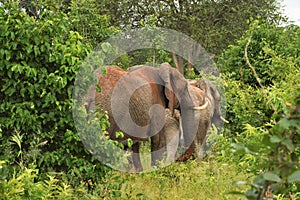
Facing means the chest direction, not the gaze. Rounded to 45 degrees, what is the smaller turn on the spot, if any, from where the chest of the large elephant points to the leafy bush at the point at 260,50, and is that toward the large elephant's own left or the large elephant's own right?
approximately 45° to the large elephant's own left

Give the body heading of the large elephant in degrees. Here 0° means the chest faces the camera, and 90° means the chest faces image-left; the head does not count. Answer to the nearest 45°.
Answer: approximately 270°

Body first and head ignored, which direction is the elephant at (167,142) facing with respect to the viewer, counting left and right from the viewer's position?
facing to the right of the viewer

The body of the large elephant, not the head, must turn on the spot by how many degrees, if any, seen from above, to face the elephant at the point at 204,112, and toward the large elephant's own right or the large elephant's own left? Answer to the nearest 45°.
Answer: approximately 45° to the large elephant's own left

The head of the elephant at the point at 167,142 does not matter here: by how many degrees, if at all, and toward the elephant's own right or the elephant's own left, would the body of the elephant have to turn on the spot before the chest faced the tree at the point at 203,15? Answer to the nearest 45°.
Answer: approximately 90° to the elephant's own left

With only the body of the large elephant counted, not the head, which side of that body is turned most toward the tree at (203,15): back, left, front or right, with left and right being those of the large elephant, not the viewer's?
left
